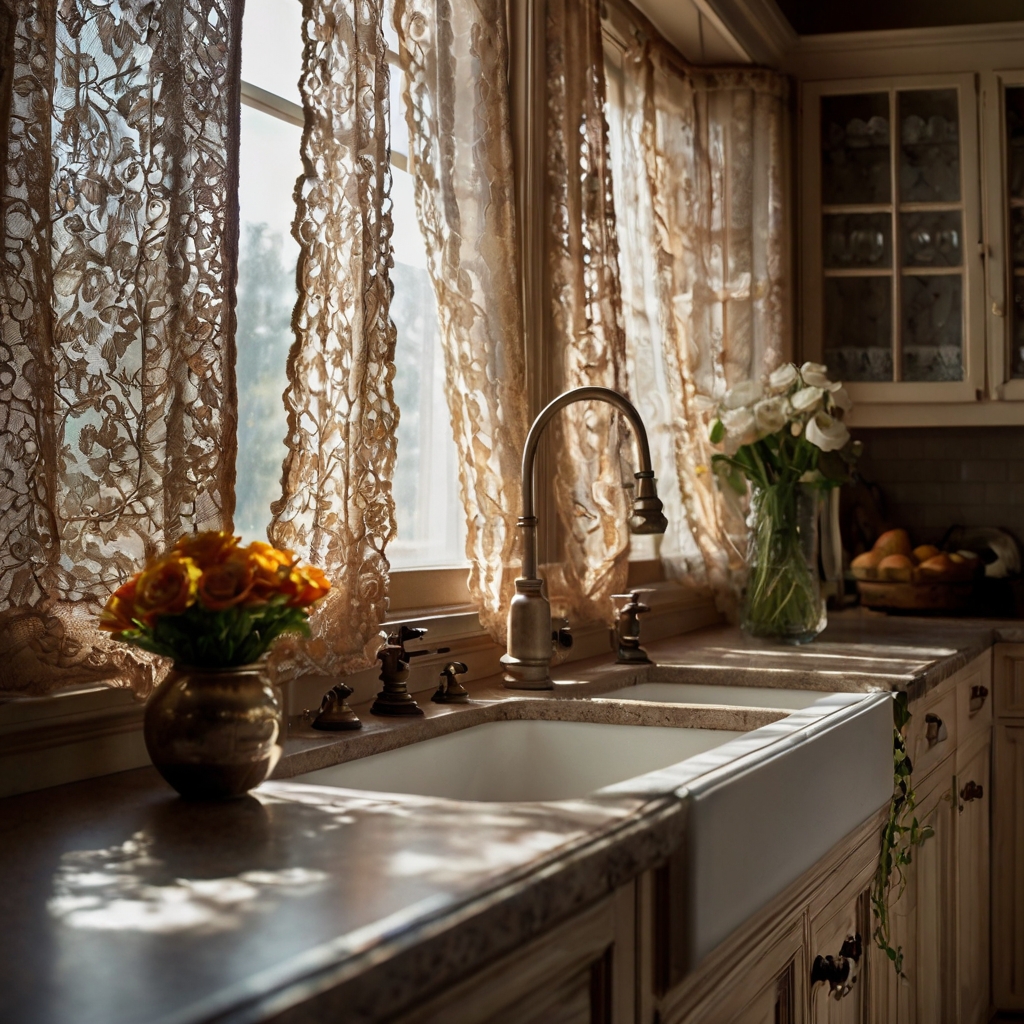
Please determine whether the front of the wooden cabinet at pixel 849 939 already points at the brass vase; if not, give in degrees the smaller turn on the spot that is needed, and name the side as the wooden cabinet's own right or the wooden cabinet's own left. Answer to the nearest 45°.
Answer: approximately 90° to the wooden cabinet's own right

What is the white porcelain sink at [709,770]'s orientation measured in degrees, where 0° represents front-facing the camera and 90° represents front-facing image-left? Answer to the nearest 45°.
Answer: approximately 315°

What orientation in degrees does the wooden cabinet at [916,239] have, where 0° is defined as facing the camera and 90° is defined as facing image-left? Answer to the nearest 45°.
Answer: approximately 0°

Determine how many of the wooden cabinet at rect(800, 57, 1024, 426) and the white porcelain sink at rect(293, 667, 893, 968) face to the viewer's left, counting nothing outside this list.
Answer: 0

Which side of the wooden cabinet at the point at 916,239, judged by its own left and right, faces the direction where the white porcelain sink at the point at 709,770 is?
front

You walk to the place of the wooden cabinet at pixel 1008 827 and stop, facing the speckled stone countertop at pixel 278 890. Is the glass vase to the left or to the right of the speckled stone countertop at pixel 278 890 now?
right

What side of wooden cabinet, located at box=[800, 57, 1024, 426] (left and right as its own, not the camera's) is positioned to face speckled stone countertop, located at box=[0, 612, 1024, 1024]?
front

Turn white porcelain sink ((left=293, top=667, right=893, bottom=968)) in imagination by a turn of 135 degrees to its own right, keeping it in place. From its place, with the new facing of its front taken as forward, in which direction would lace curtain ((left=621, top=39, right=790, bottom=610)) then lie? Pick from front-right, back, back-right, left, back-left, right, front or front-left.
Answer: right

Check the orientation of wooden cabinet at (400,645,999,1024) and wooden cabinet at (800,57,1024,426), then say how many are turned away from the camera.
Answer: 0

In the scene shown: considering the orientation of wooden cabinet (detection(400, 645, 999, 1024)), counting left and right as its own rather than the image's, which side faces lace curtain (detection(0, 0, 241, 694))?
right

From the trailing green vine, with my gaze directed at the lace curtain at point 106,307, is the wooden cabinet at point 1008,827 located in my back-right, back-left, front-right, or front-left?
back-right
